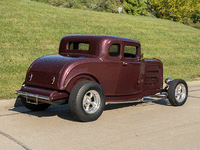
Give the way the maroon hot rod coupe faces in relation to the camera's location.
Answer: facing away from the viewer and to the right of the viewer
